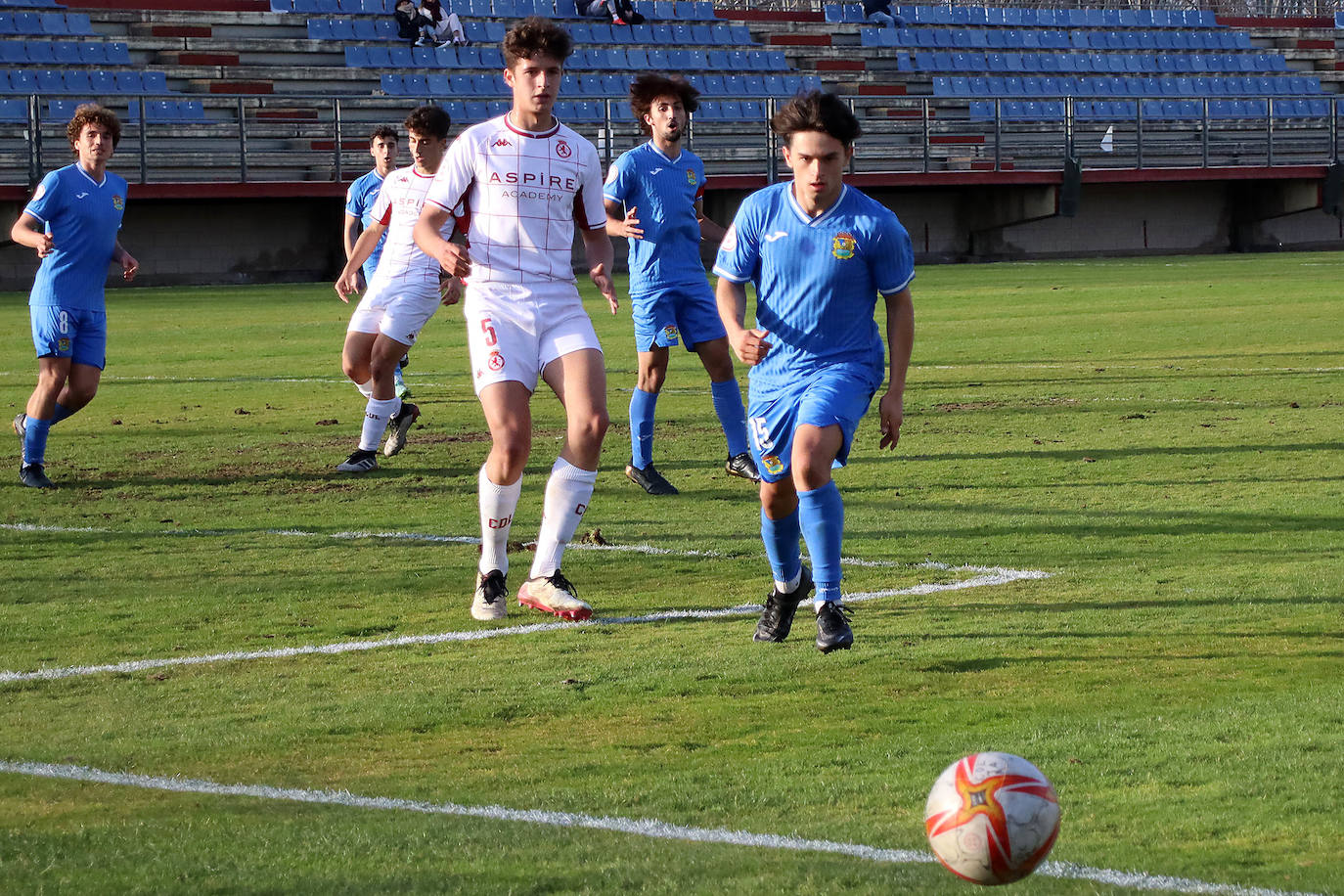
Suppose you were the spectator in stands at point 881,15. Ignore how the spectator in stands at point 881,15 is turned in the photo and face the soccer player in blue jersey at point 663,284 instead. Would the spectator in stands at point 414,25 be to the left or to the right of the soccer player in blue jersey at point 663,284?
right

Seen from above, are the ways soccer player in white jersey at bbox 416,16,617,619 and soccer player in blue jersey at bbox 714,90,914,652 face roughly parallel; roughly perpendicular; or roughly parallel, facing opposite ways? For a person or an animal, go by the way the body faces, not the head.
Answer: roughly parallel

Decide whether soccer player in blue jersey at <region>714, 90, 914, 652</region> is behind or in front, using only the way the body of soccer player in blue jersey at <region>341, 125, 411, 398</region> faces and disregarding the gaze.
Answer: in front

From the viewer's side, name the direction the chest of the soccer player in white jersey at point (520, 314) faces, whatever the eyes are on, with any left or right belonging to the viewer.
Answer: facing the viewer

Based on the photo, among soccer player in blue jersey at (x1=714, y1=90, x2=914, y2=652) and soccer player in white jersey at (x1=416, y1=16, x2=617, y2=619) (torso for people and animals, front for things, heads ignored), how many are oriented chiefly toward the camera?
2

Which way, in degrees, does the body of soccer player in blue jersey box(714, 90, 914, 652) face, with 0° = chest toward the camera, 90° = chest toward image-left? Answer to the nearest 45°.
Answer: approximately 0°

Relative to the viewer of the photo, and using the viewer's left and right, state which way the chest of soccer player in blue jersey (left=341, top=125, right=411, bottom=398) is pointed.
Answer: facing the viewer and to the right of the viewer

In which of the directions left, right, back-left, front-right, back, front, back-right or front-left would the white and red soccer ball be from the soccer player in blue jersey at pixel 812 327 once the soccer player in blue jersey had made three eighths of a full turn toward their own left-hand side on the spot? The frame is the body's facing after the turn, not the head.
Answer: back-right

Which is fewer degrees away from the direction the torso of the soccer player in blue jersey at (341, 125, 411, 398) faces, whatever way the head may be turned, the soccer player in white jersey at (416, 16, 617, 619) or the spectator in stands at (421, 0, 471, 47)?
the soccer player in white jersey

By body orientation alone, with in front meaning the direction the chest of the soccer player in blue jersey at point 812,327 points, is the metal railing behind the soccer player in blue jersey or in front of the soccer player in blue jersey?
behind
